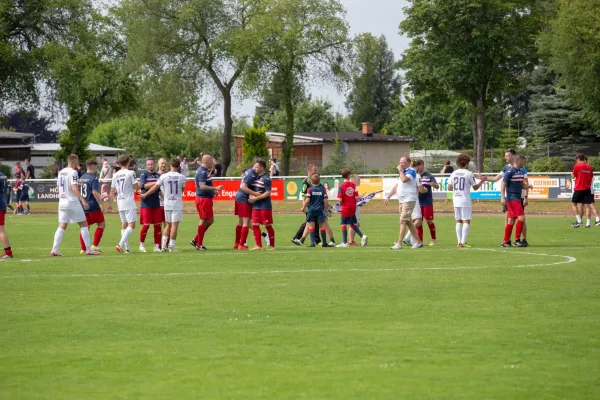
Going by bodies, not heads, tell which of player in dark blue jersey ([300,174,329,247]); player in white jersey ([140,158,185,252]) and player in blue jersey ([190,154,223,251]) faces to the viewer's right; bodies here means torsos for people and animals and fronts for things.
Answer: the player in blue jersey

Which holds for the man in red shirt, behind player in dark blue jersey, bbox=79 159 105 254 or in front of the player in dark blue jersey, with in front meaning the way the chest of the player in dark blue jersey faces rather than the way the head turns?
in front

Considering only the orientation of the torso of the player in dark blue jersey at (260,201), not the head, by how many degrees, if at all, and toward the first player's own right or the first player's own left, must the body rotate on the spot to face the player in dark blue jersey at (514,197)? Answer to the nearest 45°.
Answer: approximately 135° to the first player's own left

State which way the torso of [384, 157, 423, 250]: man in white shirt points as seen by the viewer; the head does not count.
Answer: to the viewer's left

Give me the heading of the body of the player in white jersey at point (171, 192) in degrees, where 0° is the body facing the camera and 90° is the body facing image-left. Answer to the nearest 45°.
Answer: approximately 180°

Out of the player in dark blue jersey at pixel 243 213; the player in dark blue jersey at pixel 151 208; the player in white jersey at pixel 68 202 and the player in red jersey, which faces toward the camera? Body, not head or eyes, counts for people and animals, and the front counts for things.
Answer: the player in dark blue jersey at pixel 151 208
